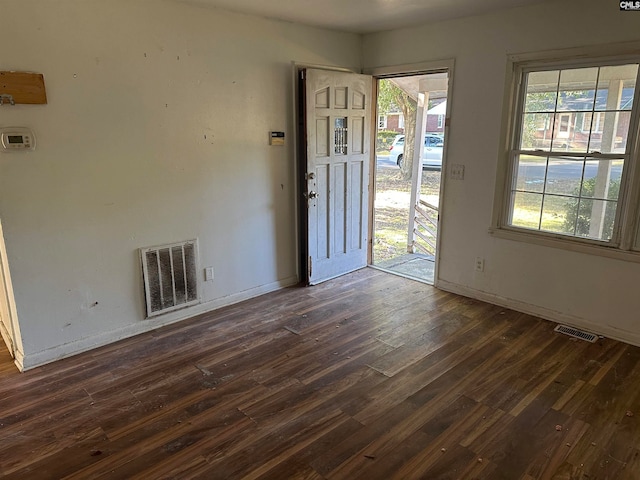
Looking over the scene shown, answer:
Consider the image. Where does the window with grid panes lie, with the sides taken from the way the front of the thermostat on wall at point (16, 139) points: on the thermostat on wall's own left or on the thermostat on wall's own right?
on the thermostat on wall's own left

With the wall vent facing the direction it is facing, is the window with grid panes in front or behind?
in front

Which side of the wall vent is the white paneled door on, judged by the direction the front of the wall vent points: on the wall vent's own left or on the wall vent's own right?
on the wall vent's own left

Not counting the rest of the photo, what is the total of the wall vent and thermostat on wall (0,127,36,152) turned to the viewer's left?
0

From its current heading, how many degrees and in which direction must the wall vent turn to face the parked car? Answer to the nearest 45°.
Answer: approximately 90° to its left
